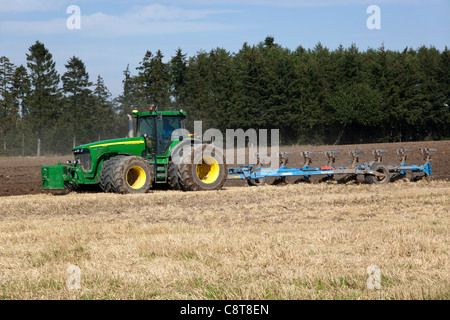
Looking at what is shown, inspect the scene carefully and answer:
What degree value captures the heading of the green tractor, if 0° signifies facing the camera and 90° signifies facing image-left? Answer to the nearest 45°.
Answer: approximately 45°
